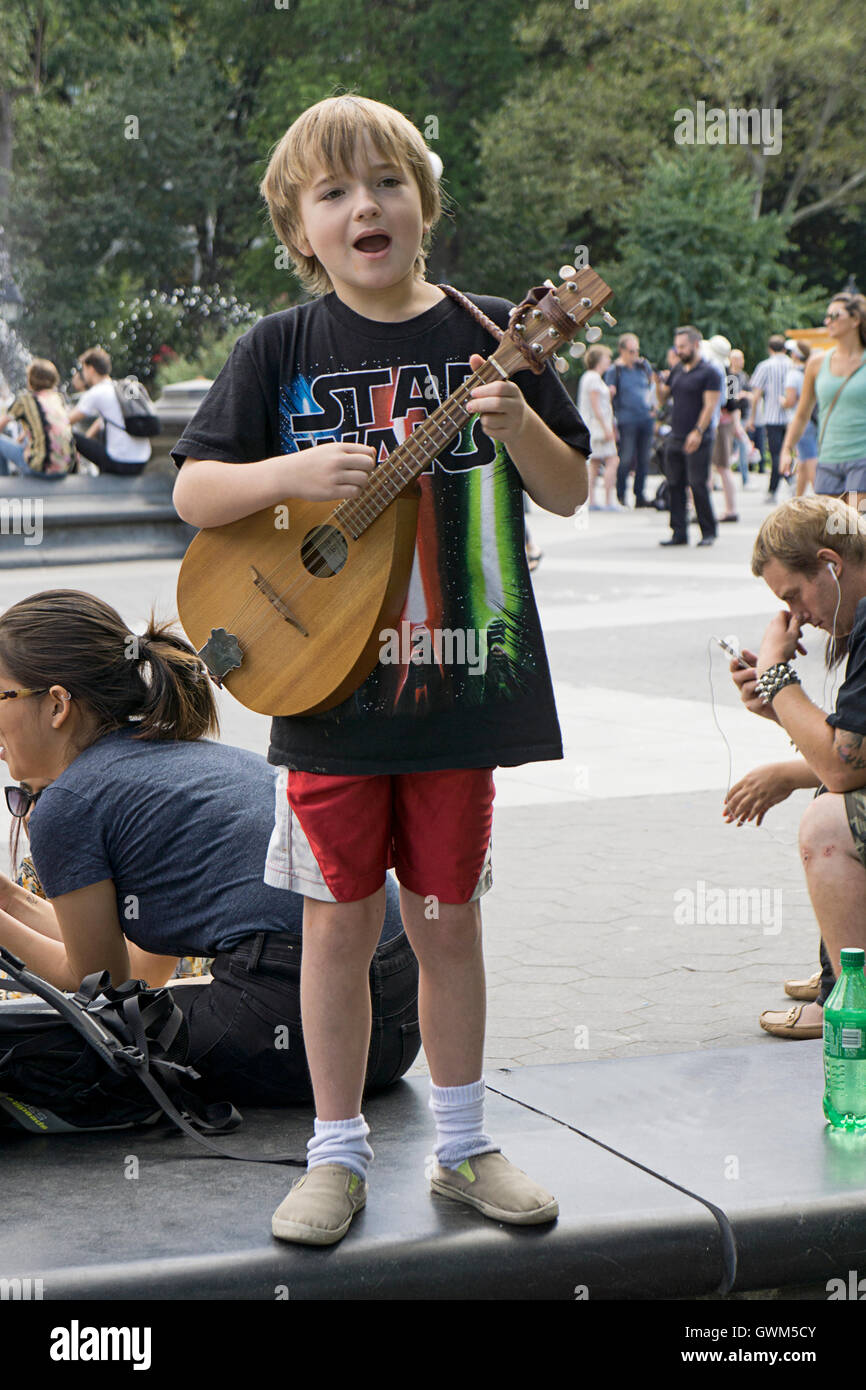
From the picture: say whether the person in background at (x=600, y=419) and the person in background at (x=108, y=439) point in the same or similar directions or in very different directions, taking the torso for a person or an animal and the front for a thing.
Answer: very different directions

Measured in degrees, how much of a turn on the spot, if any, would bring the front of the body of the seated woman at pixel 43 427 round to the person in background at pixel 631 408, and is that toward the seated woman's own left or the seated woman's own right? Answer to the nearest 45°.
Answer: approximately 90° to the seated woman's own right

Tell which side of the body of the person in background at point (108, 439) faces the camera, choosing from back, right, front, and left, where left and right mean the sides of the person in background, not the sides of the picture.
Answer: left

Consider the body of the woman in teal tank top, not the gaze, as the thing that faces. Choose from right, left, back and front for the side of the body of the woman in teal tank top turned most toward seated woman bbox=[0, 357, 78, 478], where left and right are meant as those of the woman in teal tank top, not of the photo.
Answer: right

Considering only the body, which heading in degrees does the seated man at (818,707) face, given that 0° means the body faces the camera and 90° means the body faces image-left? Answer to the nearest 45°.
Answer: approximately 90°

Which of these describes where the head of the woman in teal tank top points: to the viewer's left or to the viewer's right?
to the viewer's left

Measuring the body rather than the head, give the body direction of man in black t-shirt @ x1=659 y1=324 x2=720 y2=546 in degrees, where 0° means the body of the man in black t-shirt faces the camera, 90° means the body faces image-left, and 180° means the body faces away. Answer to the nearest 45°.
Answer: approximately 45°

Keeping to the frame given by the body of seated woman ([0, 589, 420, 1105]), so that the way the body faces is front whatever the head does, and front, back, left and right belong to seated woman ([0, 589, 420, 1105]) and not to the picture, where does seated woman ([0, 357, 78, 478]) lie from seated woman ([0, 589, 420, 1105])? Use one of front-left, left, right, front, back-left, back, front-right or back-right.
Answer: right

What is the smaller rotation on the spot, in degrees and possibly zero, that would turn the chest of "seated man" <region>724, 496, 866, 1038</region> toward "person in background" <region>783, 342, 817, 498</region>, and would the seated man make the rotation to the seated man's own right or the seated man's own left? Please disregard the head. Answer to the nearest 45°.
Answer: approximately 90° to the seated man's own right

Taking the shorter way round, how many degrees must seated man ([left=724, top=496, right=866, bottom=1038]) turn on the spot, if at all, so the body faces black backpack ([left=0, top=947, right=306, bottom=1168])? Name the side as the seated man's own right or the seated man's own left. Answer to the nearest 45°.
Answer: approximately 45° to the seated man's own left

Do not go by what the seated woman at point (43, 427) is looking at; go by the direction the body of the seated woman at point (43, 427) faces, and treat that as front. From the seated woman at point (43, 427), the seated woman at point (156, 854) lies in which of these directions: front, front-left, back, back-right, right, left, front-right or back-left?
back-left

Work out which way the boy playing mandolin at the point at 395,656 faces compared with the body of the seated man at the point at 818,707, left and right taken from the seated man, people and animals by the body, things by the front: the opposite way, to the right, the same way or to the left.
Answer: to the left

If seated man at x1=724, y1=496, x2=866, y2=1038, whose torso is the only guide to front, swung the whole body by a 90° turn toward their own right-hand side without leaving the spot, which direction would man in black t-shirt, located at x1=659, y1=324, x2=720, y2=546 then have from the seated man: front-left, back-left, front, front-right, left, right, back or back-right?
front

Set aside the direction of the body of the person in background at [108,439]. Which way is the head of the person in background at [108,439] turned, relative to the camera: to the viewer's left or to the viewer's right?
to the viewer's left
